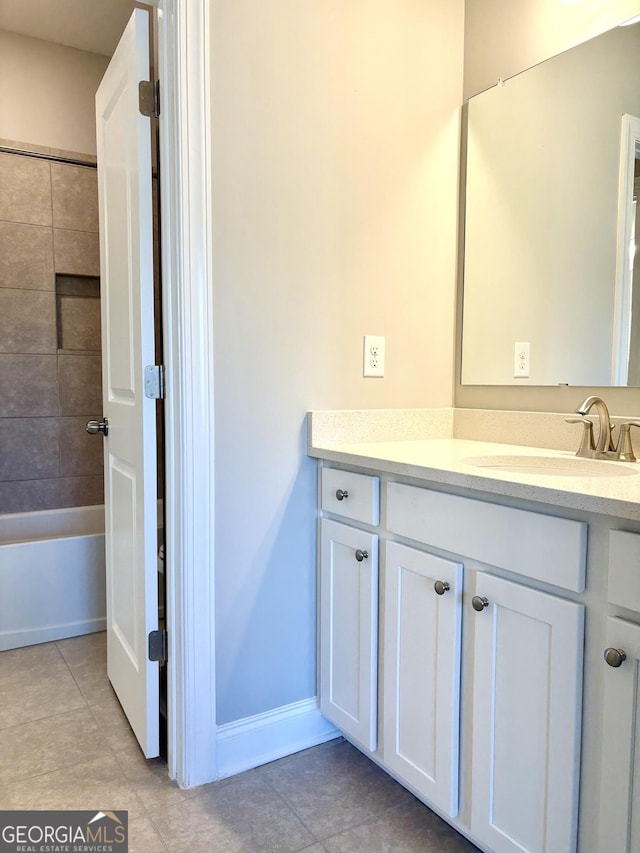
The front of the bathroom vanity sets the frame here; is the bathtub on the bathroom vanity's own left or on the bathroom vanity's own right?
on the bathroom vanity's own right

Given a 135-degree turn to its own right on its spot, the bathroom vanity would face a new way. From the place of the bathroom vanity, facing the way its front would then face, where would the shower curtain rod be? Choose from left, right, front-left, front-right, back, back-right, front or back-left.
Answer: front-left

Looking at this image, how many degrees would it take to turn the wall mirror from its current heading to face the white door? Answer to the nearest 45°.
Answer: approximately 45° to its right

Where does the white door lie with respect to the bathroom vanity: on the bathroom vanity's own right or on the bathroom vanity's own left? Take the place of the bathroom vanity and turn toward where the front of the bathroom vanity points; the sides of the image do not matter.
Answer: on the bathroom vanity's own right

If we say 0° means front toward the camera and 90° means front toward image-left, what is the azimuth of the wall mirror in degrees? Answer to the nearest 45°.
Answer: approximately 45°

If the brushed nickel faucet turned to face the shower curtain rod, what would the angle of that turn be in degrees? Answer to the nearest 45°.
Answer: approximately 45° to its right

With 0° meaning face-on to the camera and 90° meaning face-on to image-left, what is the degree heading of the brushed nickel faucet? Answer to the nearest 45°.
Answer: approximately 45°
